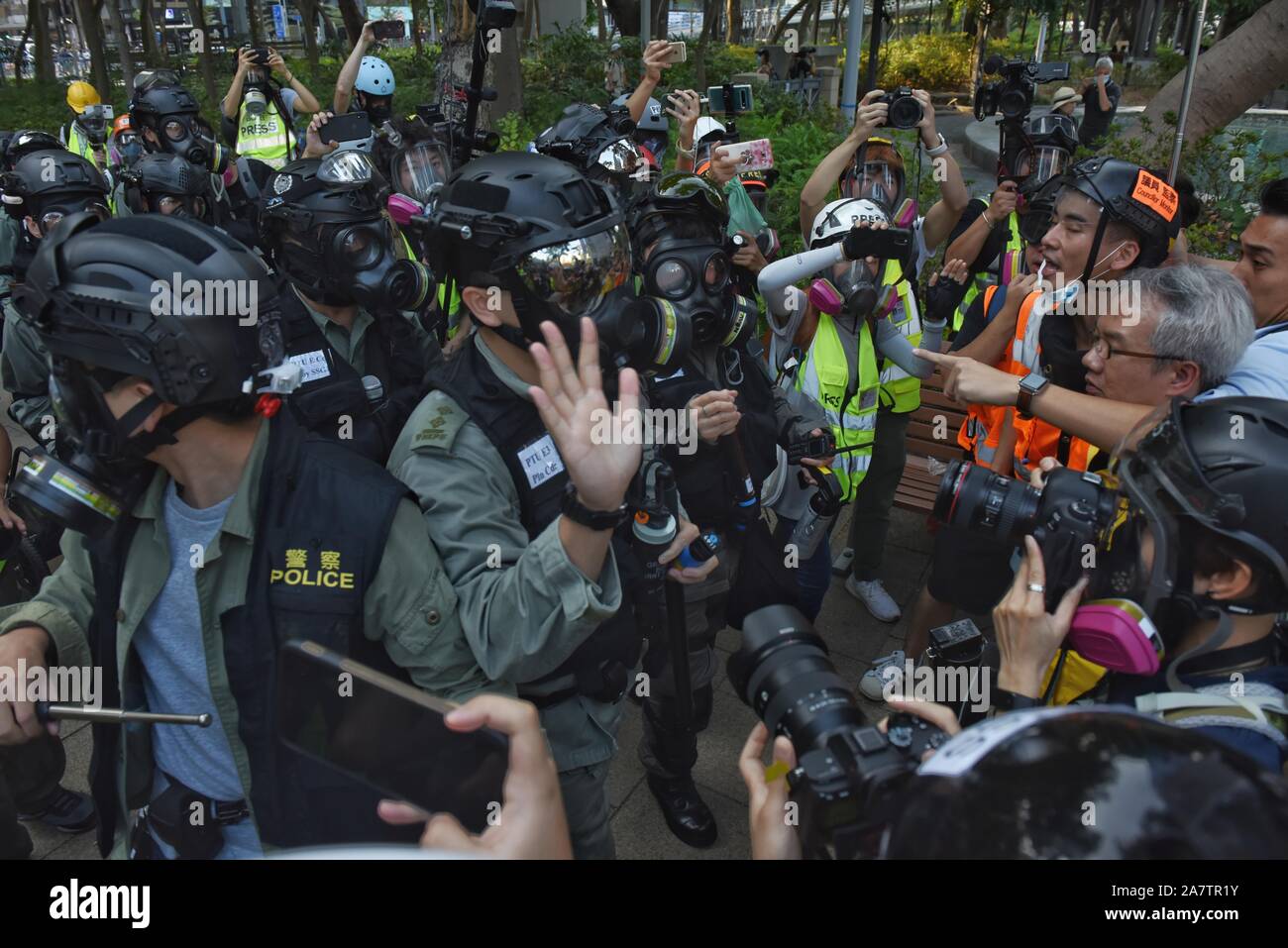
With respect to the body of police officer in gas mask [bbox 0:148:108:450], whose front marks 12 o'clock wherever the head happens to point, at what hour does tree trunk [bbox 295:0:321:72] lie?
The tree trunk is roughly at 8 o'clock from the police officer in gas mask.

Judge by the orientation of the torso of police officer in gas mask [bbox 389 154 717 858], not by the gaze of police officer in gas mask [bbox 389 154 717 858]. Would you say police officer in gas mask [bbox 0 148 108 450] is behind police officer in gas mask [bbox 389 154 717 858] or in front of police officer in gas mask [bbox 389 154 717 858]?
behind

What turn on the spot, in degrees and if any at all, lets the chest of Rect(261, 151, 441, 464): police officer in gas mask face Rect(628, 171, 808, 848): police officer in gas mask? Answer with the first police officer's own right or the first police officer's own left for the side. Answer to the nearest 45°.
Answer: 0° — they already face them

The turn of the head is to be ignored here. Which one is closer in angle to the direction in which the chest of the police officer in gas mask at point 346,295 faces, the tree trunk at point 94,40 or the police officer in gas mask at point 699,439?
the police officer in gas mask

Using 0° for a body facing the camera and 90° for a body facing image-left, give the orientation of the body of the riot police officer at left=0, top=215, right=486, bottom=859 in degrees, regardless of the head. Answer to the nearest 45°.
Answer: approximately 45°

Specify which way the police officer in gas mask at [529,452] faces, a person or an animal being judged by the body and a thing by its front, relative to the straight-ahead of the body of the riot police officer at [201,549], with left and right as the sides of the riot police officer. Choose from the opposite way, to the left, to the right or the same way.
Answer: to the left
